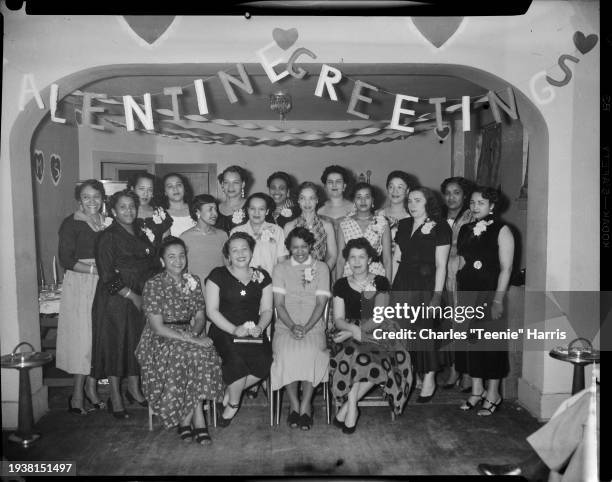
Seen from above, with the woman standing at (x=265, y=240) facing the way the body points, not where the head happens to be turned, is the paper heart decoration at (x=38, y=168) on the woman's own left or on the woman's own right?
on the woman's own right

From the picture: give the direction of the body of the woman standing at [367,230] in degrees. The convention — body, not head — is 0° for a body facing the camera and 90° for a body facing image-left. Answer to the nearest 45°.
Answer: approximately 0°

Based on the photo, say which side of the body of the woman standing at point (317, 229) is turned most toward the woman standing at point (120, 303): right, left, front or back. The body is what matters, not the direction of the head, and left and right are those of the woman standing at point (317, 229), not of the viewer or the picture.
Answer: right

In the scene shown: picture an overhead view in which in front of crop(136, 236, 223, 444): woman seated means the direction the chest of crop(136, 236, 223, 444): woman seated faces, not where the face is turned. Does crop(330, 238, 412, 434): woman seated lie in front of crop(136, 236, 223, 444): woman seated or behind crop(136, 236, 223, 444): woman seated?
in front

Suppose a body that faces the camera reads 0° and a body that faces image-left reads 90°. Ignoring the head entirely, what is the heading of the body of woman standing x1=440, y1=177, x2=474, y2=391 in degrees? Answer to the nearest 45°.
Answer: approximately 45°

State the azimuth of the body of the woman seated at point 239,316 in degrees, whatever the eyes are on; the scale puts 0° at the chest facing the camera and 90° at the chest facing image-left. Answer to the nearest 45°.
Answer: approximately 0°
